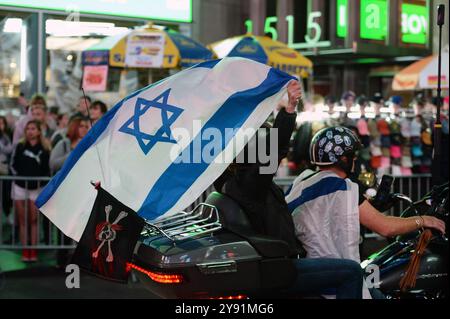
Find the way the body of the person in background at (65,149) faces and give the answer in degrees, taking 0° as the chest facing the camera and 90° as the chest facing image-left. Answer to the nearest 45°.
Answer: approximately 315°

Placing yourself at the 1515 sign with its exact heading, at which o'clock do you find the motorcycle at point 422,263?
The motorcycle is roughly at 12 o'clock from the 1515 sign.

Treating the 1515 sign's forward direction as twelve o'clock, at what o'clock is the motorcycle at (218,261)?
The motorcycle is roughly at 12 o'clock from the 1515 sign.

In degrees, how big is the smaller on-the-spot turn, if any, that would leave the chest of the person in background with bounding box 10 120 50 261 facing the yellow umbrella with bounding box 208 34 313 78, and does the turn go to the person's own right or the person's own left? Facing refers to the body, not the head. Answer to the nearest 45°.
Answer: approximately 135° to the person's own left

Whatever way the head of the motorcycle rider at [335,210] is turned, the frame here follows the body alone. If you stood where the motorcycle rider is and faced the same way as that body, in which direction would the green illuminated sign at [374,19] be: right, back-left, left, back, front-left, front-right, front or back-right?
front-left

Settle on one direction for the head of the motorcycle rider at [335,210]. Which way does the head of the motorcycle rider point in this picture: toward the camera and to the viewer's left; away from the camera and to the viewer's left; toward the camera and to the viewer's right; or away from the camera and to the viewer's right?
away from the camera and to the viewer's right

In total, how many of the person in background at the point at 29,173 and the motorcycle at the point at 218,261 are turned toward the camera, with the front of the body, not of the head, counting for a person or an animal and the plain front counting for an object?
1

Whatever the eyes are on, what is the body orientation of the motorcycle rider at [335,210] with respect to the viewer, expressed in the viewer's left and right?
facing away from the viewer and to the right of the viewer
